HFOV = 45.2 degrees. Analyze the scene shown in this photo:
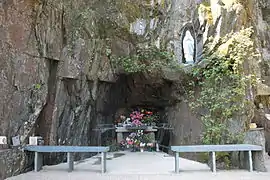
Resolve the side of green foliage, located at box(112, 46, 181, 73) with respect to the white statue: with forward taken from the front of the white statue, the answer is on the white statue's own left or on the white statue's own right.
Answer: on the white statue's own right

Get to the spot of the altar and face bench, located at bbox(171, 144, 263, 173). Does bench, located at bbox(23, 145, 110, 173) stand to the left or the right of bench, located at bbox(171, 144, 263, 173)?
right

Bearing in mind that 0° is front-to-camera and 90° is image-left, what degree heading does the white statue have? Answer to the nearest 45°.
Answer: approximately 0°
